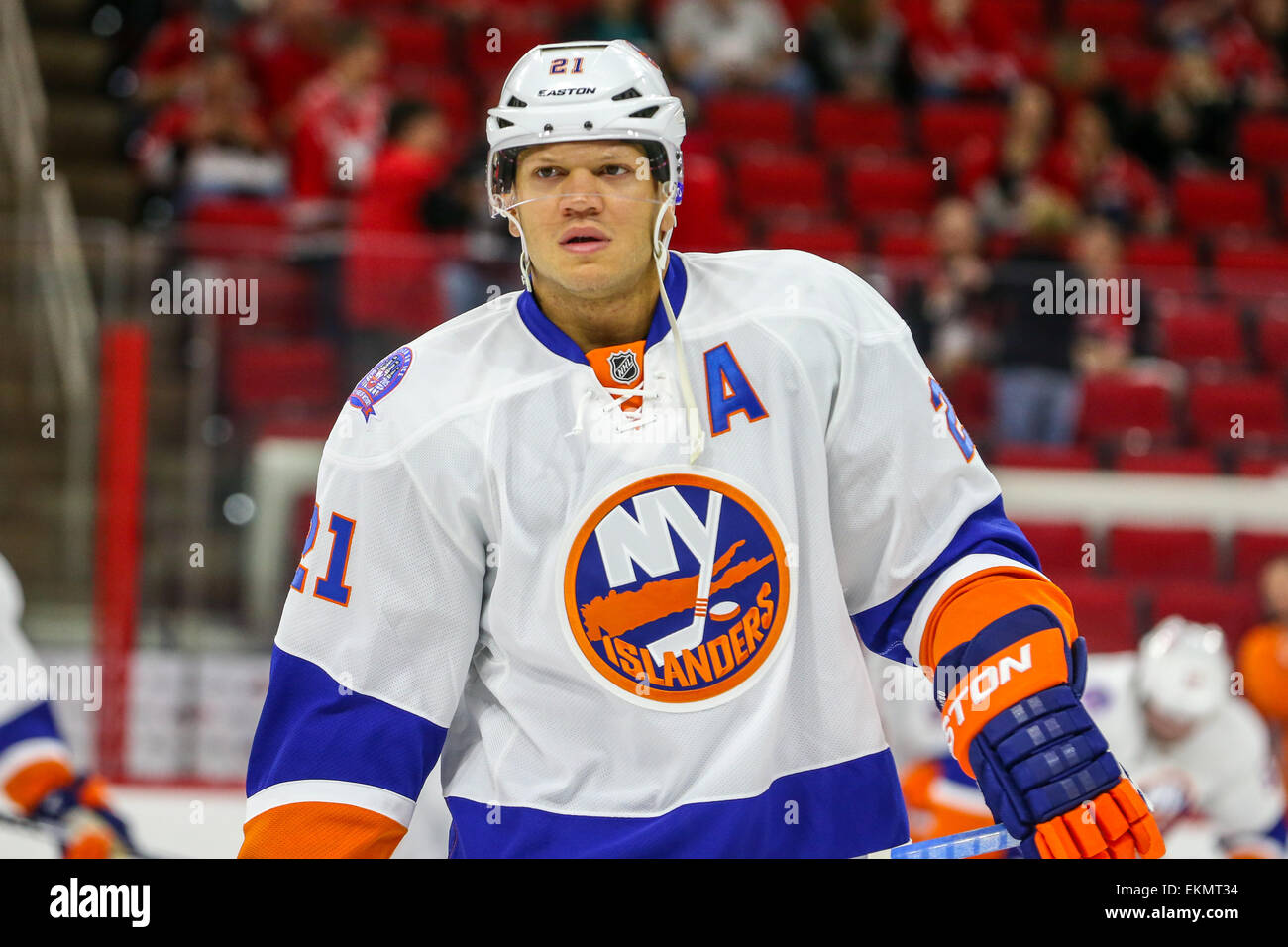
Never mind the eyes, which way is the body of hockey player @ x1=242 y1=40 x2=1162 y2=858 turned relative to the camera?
toward the camera

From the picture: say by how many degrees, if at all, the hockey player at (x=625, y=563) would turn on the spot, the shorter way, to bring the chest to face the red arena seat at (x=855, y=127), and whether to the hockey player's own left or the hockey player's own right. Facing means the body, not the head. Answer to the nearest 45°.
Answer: approximately 180°

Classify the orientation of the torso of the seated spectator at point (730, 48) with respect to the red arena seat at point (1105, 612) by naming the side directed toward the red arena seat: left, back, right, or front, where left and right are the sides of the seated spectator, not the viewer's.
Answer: front

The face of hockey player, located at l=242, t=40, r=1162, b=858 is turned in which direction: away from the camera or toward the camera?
toward the camera

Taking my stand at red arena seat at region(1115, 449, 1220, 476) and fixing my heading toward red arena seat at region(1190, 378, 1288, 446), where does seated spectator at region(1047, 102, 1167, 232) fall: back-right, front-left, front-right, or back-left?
front-left

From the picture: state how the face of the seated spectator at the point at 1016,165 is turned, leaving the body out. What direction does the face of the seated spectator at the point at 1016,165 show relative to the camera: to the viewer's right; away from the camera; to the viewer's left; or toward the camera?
toward the camera

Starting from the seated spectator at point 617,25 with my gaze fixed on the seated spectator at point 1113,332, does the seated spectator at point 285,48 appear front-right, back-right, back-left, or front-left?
back-right

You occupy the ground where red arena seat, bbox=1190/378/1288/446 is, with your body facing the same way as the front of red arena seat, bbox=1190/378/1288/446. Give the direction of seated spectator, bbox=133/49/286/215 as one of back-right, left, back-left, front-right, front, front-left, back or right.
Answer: right

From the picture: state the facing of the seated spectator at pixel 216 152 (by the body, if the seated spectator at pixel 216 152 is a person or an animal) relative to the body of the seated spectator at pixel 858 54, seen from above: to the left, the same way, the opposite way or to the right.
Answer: the same way

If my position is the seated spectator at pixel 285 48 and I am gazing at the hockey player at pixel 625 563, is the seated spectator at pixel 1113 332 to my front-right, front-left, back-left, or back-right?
front-left

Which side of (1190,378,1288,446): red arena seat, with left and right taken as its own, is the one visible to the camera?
front

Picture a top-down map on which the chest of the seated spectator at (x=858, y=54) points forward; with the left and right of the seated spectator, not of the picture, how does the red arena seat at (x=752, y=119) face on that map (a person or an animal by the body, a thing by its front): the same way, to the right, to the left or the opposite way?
the same way

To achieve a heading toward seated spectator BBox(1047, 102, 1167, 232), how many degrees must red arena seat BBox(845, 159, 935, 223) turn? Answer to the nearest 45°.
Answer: approximately 90° to its left

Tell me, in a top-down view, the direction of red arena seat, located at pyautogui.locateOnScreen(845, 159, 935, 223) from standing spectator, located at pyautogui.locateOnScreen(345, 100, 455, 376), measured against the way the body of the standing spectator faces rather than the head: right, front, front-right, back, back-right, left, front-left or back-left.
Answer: front-left

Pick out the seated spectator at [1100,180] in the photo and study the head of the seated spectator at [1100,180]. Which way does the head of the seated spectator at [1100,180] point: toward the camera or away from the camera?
toward the camera

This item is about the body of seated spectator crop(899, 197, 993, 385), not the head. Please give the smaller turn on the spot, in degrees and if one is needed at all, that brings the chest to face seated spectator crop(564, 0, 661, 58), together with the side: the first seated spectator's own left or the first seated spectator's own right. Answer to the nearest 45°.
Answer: approximately 135° to the first seated spectator's own right
